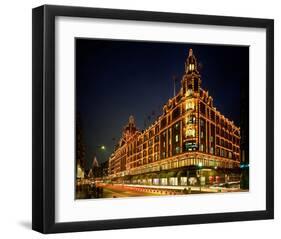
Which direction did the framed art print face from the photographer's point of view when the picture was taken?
facing the viewer and to the right of the viewer
